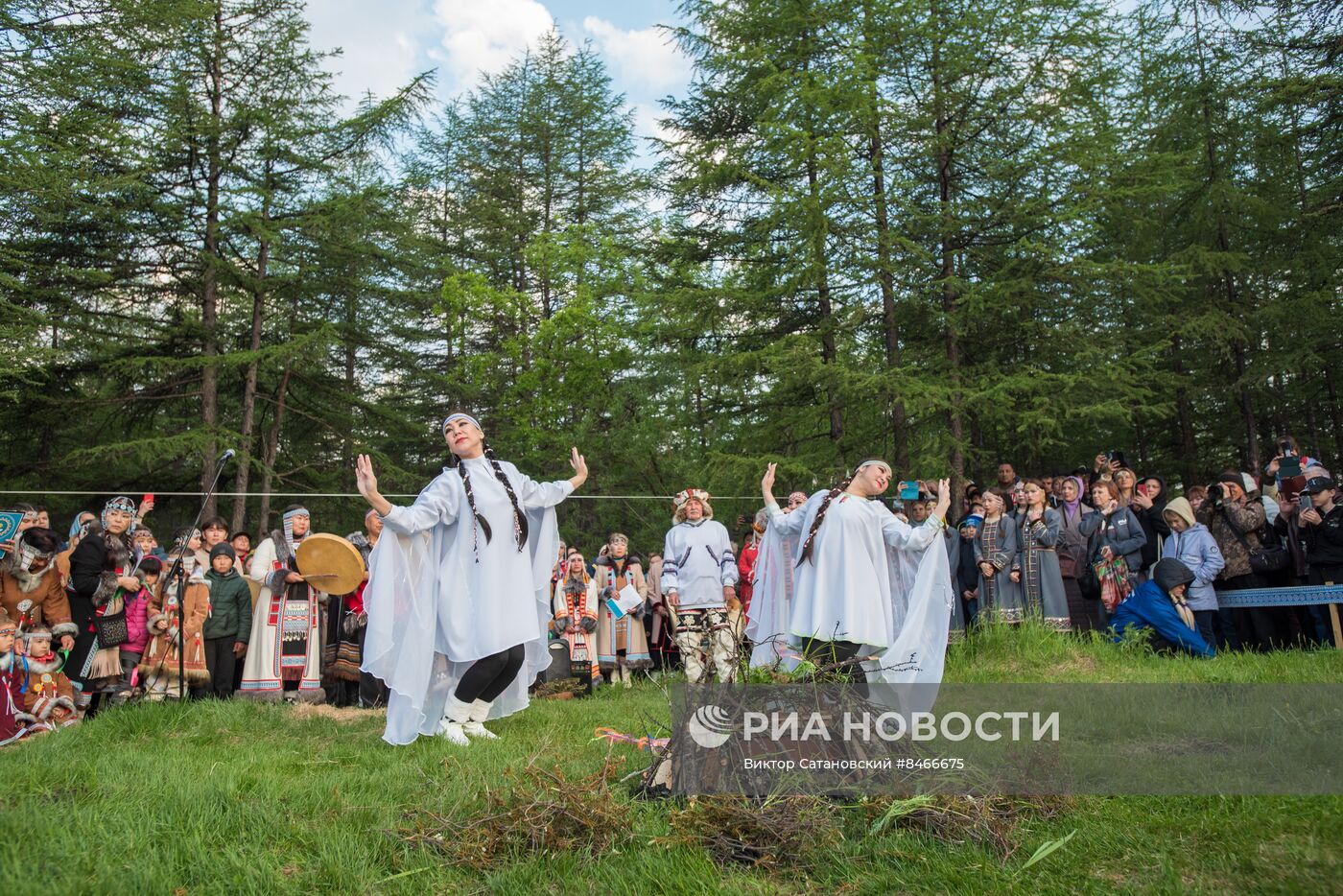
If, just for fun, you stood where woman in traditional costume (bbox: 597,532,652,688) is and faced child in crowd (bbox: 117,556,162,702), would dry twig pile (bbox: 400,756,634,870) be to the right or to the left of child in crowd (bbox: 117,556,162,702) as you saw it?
left

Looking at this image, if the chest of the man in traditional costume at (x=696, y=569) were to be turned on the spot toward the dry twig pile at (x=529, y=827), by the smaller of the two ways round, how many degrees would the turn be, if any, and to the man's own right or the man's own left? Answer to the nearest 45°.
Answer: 0° — they already face it

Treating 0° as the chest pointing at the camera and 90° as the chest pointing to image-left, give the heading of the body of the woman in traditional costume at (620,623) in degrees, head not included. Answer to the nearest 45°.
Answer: approximately 0°

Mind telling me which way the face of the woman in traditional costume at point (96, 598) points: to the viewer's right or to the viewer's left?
to the viewer's right

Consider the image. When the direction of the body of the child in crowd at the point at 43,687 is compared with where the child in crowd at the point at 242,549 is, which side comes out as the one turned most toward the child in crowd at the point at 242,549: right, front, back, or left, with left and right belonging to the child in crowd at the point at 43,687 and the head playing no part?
left

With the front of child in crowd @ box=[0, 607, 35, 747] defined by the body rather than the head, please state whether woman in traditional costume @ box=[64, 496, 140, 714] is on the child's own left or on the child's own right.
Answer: on the child's own left

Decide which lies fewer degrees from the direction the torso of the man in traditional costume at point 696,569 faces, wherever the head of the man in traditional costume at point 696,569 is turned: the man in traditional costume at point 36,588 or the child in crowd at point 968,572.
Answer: the man in traditional costume

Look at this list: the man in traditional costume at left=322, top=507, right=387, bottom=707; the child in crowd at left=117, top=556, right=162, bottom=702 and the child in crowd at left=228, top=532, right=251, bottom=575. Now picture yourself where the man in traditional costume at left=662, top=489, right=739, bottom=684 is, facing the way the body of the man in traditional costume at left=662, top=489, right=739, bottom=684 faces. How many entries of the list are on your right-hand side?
3
